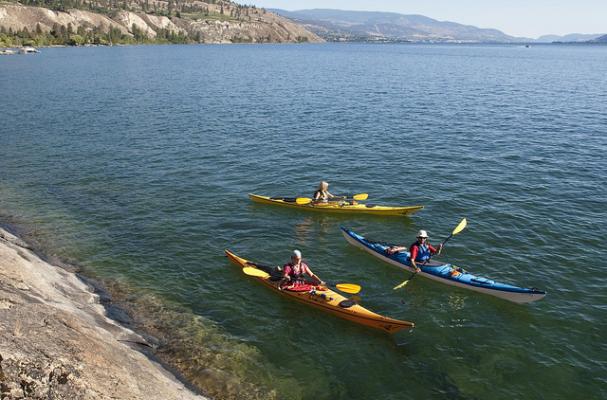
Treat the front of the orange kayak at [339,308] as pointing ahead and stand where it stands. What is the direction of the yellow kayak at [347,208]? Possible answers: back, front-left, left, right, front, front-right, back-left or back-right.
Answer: back-left

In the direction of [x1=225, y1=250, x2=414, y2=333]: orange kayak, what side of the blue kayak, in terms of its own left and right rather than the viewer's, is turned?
right

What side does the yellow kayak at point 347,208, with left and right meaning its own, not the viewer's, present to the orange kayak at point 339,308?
right

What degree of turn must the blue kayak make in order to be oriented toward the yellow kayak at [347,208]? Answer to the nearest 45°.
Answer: approximately 180°

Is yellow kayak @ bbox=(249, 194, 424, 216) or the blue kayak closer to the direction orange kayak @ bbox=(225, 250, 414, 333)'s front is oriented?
the blue kayak

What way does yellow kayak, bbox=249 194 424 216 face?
to the viewer's right

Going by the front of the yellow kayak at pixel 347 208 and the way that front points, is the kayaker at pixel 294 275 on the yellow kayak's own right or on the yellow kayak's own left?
on the yellow kayak's own right
